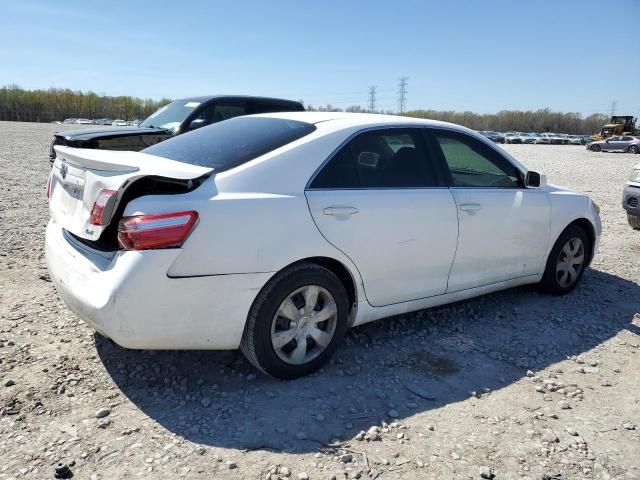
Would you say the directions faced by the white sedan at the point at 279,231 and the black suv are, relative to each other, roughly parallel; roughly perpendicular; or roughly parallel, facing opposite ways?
roughly parallel, facing opposite ways

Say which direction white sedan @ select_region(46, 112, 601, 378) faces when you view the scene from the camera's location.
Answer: facing away from the viewer and to the right of the viewer

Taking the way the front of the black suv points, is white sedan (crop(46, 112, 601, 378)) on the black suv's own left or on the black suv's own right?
on the black suv's own left

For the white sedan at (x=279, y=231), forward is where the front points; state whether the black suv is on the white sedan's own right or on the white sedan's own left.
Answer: on the white sedan's own left
